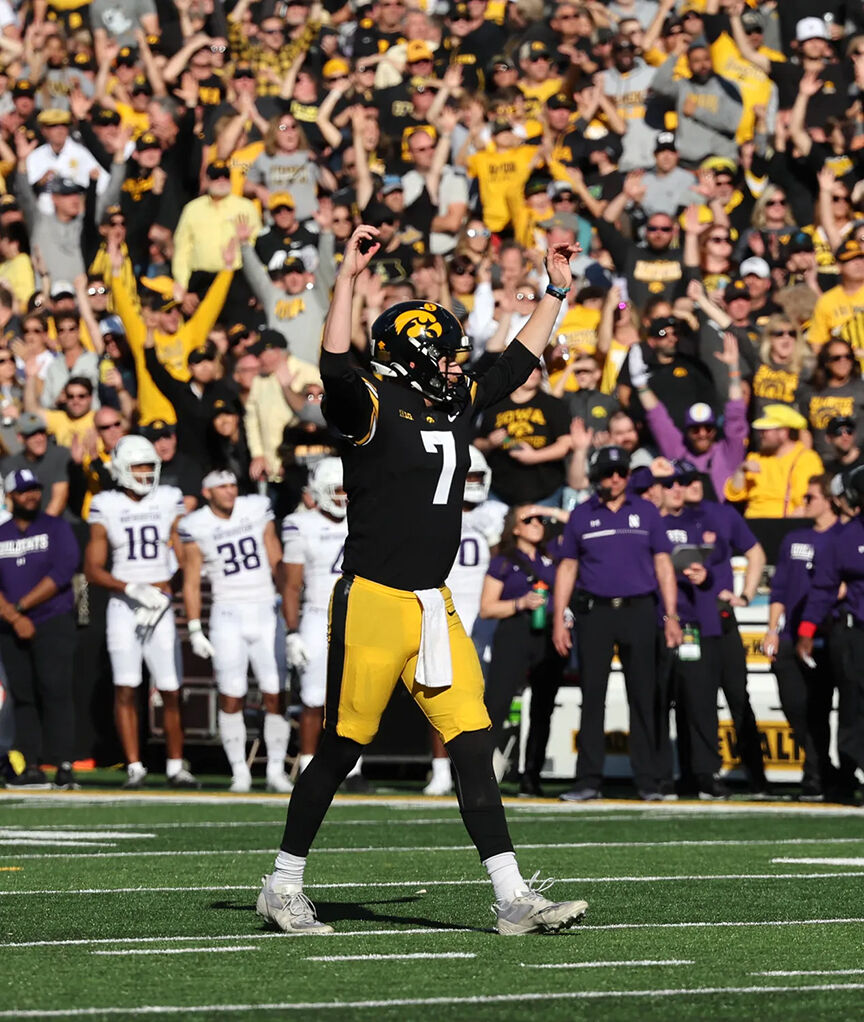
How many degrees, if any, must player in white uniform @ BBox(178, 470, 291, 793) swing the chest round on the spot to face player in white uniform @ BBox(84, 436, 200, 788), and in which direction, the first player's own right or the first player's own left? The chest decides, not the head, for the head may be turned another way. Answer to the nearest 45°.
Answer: approximately 90° to the first player's own right

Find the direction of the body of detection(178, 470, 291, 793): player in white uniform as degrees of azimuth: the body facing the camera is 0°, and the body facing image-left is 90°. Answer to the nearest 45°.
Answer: approximately 0°

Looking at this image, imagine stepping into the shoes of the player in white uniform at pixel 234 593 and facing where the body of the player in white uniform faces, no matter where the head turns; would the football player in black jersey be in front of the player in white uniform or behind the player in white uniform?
in front

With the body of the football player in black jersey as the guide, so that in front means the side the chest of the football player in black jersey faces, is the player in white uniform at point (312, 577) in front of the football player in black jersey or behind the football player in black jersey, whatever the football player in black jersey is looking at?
behind

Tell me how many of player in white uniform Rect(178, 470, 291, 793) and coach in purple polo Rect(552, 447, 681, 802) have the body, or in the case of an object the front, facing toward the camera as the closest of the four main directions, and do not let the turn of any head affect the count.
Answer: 2

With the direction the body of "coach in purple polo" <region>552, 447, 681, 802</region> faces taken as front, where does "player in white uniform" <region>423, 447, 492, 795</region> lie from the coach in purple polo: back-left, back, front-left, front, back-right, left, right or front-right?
back-right

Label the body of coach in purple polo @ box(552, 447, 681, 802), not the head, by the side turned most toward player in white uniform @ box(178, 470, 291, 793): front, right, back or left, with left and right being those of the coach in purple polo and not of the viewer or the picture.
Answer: right

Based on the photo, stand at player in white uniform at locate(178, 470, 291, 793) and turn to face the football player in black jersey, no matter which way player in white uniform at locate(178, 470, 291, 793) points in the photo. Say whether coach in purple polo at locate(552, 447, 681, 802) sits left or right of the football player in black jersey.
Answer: left

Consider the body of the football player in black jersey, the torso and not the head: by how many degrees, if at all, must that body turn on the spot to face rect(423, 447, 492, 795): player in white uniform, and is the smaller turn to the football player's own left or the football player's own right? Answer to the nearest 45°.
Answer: approximately 135° to the football player's own left

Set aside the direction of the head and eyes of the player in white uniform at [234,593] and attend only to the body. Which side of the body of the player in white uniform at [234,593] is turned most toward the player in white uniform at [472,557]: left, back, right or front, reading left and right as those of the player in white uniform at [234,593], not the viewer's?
left

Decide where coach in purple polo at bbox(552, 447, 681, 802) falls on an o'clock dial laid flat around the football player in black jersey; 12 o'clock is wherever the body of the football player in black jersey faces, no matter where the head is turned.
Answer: The coach in purple polo is roughly at 8 o'clock from the football player in black jersey.
